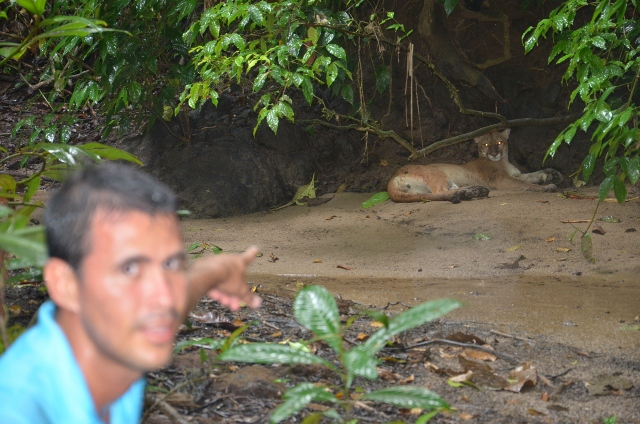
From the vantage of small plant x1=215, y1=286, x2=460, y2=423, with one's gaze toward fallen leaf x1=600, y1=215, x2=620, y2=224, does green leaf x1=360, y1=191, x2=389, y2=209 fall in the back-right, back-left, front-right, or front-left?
front-left

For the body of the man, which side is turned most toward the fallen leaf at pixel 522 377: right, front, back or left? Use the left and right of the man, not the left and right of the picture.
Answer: left

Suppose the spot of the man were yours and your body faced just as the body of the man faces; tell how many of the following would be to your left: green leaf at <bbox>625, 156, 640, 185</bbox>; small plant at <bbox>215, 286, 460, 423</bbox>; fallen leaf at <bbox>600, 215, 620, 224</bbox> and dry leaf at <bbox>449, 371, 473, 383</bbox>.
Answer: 4

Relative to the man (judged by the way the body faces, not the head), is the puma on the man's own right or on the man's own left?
on the man's own left

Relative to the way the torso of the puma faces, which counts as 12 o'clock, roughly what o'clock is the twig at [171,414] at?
The twig is roughly at 3 o'clock from the puma.

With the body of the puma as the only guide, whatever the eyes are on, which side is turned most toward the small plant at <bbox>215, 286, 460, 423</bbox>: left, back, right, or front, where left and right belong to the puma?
right

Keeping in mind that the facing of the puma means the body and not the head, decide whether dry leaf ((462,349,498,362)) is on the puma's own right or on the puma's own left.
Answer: on the puma's own right

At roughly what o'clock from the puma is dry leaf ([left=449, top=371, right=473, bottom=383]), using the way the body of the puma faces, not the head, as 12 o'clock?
The dry leaf is roughly at 3 o'clock from the puma.

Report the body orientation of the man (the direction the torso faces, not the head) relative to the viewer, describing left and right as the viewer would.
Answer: facing the viewer and to the right of the viewer

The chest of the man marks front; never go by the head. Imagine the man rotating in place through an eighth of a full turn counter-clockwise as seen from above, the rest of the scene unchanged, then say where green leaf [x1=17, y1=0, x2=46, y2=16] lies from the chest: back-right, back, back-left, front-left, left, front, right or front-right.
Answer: left

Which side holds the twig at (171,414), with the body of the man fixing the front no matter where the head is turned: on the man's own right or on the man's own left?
on the man's own left

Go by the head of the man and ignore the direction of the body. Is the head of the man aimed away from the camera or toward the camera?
toward the camera

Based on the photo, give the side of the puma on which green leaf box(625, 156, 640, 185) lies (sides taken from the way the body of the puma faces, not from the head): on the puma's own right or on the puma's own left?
on the puma's own right

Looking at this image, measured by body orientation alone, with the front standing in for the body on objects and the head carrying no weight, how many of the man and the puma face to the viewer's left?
0

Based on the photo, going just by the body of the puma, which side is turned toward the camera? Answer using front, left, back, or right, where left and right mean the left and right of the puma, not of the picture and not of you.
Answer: right
